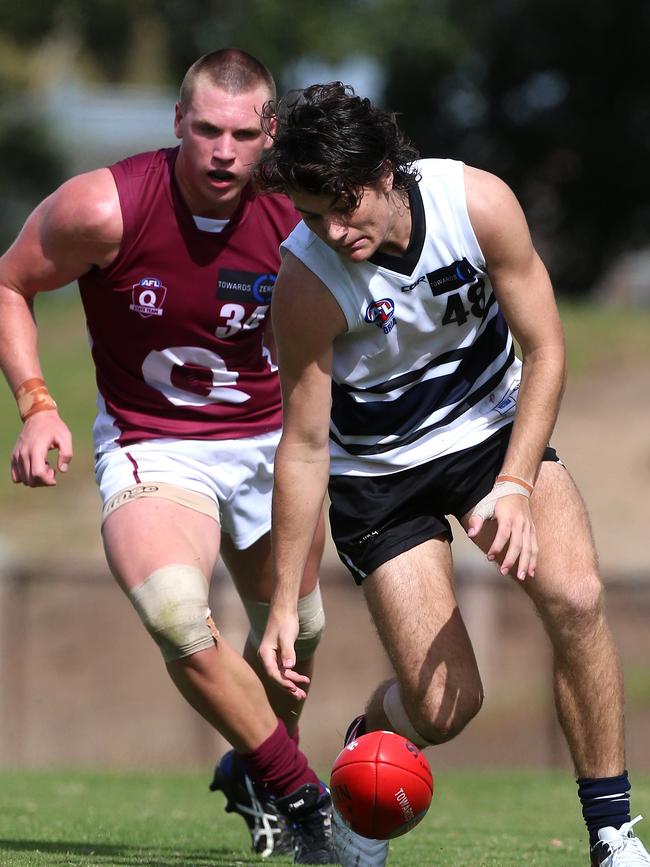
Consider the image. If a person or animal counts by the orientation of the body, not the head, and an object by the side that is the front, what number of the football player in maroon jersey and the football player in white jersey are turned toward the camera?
2

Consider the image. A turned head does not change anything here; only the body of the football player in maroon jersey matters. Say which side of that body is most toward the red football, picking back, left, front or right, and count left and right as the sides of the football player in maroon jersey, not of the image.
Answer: front

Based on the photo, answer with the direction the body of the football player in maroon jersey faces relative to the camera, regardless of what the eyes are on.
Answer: toward the camera

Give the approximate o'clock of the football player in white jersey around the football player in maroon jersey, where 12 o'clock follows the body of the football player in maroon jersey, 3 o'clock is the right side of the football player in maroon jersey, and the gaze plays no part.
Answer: The football player in white jersey is roughly at 11 o'clock from the football player in maroon jersey.

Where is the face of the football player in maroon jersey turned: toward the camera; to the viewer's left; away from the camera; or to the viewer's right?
toward the camera

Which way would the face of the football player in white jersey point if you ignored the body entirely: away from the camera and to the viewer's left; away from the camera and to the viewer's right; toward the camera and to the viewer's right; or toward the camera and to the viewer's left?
toward the camera and to the viewer's left

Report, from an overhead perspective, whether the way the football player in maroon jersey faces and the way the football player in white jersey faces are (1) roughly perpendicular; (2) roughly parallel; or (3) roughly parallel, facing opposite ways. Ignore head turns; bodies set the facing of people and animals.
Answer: roughly parallel

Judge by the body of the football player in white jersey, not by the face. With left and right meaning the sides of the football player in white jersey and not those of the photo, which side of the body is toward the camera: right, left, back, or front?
front

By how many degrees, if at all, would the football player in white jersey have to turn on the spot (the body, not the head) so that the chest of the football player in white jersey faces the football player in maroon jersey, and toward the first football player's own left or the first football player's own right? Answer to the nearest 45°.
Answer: approximately 135° to the first football player's own right
